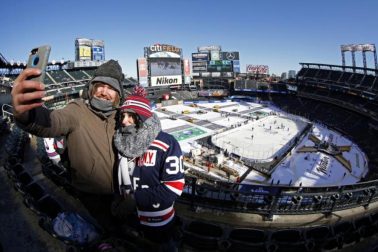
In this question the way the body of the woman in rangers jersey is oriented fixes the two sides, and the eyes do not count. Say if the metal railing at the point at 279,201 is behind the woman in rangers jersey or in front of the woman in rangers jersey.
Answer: behind

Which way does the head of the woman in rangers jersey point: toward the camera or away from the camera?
toward the camera

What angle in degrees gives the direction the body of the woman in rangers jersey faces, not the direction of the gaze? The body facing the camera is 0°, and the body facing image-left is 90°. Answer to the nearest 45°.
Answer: approximately 45°
